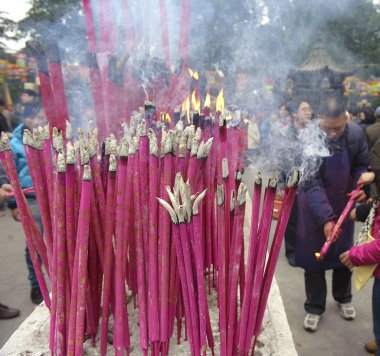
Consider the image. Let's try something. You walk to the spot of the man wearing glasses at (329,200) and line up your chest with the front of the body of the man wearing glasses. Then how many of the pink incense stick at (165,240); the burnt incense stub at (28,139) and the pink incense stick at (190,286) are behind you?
0

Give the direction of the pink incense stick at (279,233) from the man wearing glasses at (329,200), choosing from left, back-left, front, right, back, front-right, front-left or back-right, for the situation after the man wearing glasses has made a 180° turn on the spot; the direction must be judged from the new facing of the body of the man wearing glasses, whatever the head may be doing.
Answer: back

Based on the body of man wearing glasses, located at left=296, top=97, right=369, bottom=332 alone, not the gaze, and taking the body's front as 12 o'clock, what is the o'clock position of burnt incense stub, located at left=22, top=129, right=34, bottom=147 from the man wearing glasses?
The burnt incense stub is roughly at 1 o'clock from the man wearing glasses.

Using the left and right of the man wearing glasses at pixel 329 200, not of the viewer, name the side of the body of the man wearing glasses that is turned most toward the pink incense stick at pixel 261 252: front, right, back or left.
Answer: front

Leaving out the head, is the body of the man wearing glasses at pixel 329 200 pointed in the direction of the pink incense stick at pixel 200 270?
yes

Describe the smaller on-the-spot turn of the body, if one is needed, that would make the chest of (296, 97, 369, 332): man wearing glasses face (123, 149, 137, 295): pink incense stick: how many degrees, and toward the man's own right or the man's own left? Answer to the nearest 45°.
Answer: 0° — they already face it

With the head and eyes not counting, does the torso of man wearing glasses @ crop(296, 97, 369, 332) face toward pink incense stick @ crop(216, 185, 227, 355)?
yes

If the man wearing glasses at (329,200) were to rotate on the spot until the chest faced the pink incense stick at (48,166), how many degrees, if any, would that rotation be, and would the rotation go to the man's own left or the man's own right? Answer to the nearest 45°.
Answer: approximately 45° to the man's own right

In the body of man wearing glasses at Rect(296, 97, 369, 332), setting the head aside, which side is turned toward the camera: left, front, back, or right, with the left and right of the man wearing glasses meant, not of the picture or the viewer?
front

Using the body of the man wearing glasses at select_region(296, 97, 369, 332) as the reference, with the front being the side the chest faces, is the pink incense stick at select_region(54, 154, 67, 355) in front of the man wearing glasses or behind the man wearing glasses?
in front

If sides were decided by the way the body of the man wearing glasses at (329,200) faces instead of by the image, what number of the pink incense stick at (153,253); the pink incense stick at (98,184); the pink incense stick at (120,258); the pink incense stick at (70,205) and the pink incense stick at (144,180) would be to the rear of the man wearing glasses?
0

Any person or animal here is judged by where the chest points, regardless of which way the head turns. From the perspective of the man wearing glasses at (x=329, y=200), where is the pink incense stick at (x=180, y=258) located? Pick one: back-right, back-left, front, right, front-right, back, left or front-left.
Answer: front

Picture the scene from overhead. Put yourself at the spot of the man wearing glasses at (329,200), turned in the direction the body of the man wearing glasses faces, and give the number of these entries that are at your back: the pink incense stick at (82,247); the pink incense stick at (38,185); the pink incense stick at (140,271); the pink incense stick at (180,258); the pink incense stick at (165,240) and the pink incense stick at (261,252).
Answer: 0

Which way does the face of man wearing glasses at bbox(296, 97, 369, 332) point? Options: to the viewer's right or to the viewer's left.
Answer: to the viewer's left

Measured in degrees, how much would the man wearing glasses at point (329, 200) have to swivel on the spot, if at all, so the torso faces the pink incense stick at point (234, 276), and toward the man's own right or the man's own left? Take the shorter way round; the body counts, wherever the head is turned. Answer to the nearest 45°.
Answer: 0° — they already face it

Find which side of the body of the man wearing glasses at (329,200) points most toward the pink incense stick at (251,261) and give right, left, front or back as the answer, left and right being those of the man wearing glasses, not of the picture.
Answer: front
